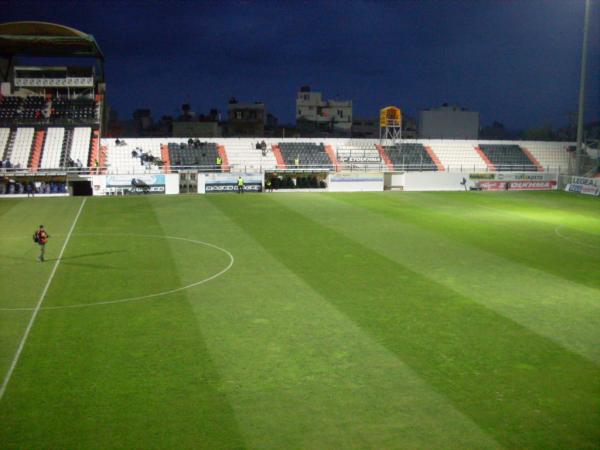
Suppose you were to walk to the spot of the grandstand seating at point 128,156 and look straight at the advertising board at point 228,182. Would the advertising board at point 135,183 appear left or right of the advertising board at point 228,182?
right

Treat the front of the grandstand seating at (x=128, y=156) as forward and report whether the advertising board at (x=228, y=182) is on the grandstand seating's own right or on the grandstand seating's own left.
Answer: on the grandstand seating's own left

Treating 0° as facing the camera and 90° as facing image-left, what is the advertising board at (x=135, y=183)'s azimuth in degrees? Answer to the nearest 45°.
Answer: approximately 0°

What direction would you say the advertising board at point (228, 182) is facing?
toward the camera

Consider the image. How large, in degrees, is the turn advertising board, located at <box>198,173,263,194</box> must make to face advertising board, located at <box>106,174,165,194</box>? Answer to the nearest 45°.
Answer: approximately 90° to its right

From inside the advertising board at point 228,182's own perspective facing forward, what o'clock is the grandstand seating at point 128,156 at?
The grandstand seating is roughly at 4 o'clock from the advertising board.

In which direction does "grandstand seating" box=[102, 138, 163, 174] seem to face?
toward the camera

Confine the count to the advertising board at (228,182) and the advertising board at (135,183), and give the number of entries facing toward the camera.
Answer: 2

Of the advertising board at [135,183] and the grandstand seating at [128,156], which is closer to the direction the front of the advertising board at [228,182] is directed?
the advertising board

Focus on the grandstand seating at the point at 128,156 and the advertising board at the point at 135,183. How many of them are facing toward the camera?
2

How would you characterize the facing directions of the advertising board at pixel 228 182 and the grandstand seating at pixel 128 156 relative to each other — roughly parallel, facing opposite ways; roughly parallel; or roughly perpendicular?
roughly parallel

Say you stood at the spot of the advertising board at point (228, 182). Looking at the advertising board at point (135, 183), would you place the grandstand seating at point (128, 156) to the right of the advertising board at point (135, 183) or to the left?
right

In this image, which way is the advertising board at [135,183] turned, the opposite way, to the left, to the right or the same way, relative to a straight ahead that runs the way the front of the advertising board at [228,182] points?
the same way

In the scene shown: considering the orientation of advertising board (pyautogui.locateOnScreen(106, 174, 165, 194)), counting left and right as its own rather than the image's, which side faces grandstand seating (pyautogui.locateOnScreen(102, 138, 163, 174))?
back

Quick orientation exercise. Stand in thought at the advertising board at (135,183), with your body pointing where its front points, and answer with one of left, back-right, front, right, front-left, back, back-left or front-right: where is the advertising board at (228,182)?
left

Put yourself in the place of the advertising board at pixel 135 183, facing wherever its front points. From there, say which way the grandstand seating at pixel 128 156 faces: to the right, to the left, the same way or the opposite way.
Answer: the same way
